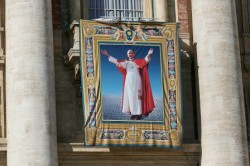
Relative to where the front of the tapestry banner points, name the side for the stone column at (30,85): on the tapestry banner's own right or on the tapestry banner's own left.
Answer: on the tapestry banner's own right

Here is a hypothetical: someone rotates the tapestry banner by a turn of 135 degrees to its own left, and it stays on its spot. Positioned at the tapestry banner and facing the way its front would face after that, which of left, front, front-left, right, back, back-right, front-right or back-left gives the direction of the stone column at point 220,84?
front-right

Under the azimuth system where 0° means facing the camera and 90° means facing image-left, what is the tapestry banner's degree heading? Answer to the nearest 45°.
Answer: approximately 0°
